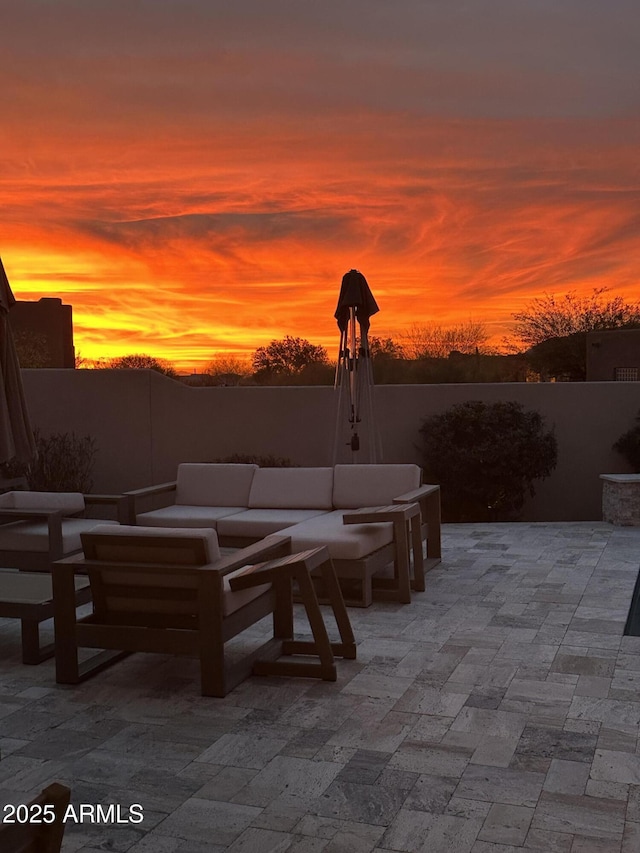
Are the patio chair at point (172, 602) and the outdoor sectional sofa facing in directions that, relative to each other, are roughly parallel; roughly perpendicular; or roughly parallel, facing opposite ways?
roughly parallel, facing opposite ways

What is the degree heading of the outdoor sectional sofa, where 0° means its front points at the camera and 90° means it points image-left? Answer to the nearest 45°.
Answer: approximately 45°

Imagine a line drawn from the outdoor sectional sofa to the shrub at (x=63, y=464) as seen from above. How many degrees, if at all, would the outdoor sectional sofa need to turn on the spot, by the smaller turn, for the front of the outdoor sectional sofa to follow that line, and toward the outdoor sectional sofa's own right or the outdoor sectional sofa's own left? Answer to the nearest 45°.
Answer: approximately 90° to the outdoor sectional sofa's own right

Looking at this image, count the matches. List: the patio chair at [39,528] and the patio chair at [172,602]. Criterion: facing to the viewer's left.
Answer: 0

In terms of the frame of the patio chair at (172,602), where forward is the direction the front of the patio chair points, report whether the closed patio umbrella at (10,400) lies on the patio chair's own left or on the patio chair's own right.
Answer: on the patio chair's own left

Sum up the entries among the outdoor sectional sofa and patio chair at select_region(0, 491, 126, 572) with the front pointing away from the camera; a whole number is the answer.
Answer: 0

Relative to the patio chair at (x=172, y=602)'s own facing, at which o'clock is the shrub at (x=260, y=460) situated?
The shrub is roughly at 11 o'clock from the patio chair.

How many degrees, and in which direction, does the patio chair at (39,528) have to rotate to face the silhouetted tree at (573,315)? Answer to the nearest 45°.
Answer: approximately 90° to its left

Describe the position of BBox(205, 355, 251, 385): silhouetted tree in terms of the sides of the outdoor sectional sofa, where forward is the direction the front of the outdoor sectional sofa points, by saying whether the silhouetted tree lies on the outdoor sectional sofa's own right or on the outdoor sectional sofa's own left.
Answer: on the outdoor sectional sofa's own right

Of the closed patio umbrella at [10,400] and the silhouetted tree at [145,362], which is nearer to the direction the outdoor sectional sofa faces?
the closed patio umbrella

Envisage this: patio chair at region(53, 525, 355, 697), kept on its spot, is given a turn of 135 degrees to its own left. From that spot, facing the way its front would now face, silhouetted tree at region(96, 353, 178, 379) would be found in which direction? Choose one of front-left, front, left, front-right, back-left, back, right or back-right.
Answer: right

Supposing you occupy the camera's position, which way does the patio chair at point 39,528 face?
facing the viewer and to the right of the viewer

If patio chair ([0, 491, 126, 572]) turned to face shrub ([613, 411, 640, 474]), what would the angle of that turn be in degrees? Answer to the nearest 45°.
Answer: approximately 45° to its left

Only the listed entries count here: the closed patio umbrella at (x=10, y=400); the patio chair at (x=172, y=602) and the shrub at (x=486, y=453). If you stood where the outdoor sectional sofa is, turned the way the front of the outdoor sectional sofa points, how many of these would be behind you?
1

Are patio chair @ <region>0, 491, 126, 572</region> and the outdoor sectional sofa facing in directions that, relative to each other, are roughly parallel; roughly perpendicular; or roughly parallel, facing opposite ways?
roughly perpendicular

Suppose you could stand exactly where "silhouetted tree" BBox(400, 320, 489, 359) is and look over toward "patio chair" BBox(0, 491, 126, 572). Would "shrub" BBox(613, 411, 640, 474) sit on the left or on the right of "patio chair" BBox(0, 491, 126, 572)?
left

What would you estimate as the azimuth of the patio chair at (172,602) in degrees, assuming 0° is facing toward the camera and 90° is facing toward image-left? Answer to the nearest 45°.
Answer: approximately 225°

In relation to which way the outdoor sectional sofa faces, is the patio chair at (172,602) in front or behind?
in front

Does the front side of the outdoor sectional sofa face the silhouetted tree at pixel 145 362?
no
